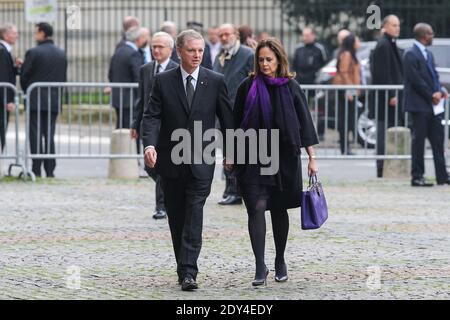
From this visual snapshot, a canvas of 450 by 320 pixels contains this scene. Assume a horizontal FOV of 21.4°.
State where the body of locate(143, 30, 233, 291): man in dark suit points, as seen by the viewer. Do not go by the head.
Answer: toward the camera

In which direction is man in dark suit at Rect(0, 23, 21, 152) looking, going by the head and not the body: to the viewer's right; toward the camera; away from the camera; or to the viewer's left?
to the viewer's right

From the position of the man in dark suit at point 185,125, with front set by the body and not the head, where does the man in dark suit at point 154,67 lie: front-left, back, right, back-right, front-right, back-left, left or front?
back

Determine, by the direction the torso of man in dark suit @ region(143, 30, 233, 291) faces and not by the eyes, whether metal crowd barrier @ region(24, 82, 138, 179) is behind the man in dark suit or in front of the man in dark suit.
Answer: behind

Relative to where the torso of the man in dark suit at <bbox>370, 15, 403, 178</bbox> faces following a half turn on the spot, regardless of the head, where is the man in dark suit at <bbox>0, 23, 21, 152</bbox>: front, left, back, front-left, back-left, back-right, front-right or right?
front-left

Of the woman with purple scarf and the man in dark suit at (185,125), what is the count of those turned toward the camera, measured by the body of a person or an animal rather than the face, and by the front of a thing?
2

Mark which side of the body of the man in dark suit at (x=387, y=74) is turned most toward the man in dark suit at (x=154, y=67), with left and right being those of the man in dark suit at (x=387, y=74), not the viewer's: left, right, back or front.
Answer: right

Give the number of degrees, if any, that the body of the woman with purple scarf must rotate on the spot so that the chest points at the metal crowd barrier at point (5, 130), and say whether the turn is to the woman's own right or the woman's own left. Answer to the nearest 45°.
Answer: approximately 135° to the woman's own right

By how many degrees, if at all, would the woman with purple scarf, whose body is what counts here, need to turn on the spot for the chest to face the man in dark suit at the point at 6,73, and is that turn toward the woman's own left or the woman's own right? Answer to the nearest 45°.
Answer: approximately 135° to the woman's own right

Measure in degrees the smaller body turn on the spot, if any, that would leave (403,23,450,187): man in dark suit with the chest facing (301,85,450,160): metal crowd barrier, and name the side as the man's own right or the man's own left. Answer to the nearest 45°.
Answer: approximately 180°
